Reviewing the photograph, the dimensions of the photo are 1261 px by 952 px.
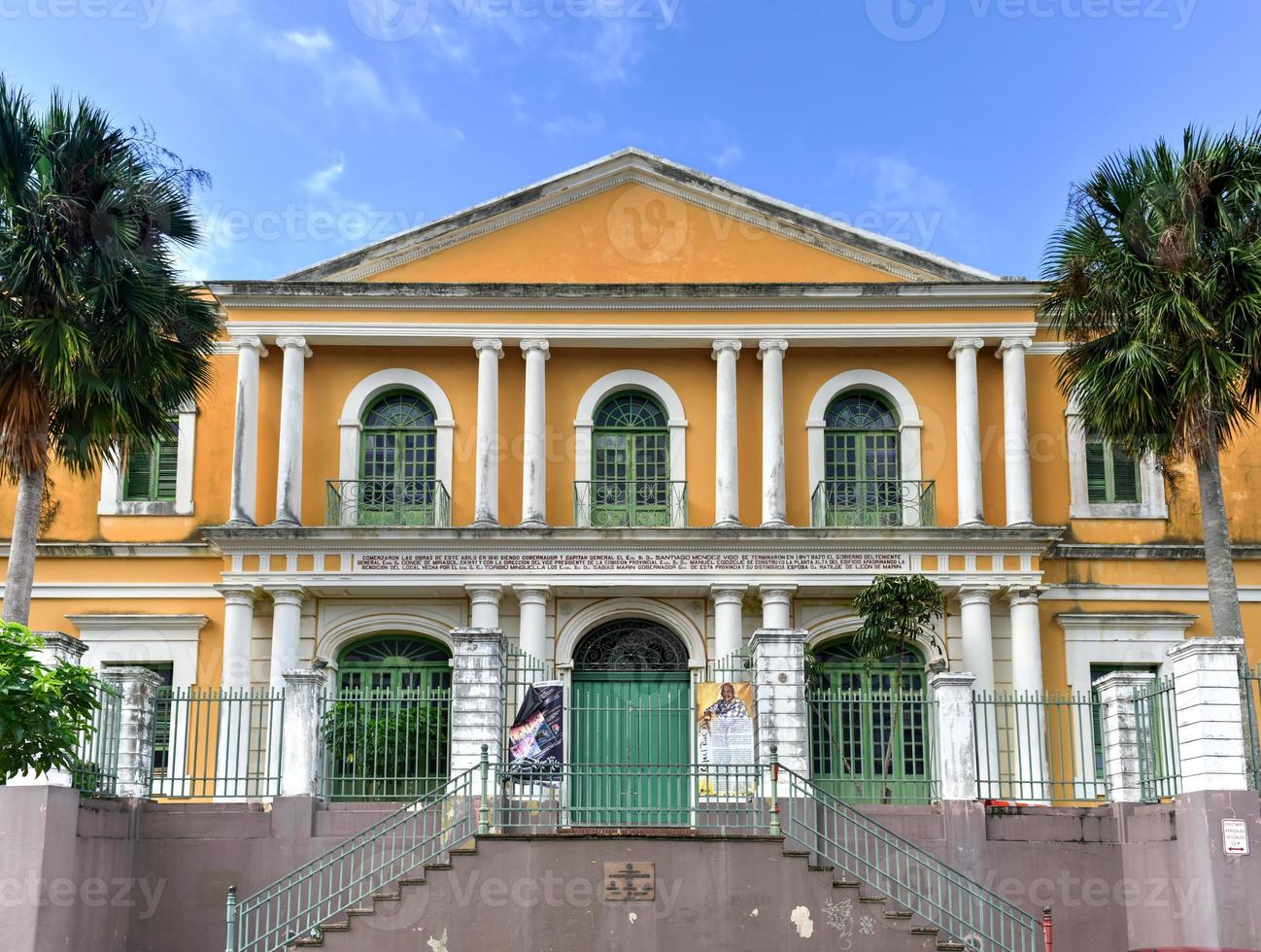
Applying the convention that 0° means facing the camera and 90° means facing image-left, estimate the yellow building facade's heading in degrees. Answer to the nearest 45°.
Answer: approximately 0°

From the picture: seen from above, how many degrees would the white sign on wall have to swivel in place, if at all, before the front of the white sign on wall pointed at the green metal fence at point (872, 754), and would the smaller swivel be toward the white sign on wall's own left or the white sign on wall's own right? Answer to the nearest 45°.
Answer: approximately 135° to the white sign on wall's own right

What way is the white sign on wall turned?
toward the camera

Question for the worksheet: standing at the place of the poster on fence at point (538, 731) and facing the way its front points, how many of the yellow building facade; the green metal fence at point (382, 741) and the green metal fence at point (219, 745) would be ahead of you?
0

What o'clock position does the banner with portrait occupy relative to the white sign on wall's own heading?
The banner with portrait is roughly at 3 o'clock from the white sign on wall.

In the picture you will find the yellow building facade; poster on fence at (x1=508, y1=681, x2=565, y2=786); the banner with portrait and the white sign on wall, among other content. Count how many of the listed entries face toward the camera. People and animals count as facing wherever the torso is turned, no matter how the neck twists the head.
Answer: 4

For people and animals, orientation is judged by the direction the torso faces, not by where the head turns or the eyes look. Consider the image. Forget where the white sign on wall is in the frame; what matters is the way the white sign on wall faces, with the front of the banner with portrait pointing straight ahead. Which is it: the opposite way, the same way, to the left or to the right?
the same way

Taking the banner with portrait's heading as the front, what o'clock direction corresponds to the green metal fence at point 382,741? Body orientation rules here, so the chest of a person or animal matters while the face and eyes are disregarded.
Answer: The green metal fence is roughly at 4 o'clock from the banner with portrait.

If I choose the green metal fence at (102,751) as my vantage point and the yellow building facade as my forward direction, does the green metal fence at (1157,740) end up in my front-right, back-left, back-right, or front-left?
front-right

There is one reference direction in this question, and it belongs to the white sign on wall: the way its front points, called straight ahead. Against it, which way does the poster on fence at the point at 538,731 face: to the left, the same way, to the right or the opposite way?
the same way

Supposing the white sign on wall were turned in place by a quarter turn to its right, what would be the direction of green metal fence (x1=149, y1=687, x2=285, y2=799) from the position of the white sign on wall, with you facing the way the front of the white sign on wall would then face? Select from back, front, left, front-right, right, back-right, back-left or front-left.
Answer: front

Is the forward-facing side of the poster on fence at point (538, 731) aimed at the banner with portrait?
no

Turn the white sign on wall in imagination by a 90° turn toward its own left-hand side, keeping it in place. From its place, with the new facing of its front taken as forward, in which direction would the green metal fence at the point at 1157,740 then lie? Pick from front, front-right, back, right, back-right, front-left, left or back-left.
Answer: back-left

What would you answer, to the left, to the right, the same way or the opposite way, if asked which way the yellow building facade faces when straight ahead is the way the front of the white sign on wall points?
the same way

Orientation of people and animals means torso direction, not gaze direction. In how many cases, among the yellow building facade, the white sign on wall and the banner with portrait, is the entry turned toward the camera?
3

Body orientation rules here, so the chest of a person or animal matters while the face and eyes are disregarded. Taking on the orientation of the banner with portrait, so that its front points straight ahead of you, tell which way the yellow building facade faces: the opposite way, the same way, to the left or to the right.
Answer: the same way

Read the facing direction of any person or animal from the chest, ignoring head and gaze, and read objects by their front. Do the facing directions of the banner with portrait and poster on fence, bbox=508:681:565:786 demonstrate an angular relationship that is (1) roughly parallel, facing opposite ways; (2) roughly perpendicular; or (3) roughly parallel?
roughly parallel

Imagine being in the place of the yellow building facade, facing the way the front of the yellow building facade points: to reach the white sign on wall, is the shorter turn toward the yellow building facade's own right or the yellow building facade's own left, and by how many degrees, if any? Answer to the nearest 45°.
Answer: approximately 45° to the yellow building facade's own left

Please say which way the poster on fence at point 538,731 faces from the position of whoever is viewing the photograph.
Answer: facing the viewer

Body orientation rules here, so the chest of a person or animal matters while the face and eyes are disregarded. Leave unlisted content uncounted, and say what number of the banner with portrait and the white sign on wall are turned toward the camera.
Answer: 2
